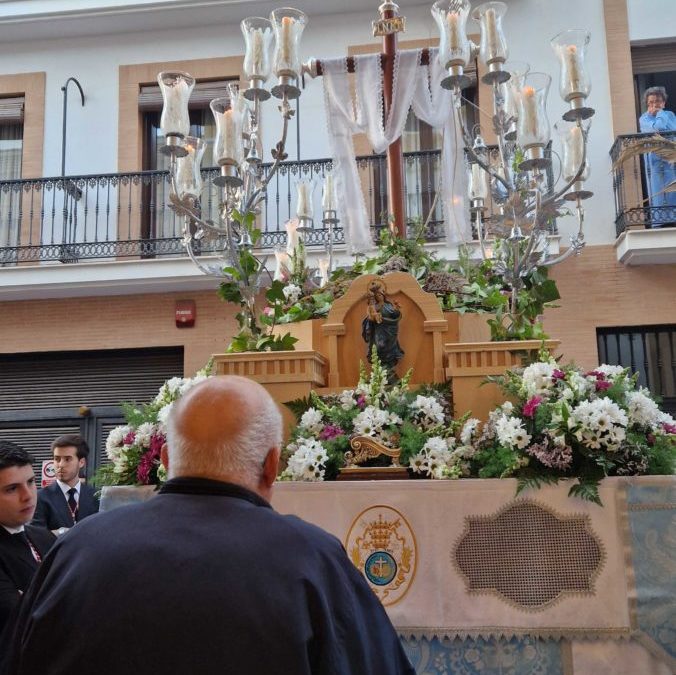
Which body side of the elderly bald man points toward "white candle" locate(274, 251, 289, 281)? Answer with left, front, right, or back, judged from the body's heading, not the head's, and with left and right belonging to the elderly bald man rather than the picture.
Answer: front

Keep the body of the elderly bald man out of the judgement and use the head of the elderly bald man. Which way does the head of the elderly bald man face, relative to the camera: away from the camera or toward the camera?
away from the camera

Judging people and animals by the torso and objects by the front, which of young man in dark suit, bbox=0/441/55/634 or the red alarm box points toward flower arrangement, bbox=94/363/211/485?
the red alarm box

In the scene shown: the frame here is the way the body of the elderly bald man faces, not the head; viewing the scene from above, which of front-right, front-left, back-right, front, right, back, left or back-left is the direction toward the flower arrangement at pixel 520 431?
front-right

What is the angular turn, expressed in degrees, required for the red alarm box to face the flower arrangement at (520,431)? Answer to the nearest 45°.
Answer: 0° — it already faces it

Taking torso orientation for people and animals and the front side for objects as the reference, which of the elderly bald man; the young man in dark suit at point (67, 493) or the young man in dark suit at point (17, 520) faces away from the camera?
the elderly bald man

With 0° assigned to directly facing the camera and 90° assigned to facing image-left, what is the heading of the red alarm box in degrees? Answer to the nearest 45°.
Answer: approximately 0°

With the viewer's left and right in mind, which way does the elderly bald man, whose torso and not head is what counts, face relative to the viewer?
facing away from the viewer

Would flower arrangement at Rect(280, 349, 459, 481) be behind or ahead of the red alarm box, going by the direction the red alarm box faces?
ahead

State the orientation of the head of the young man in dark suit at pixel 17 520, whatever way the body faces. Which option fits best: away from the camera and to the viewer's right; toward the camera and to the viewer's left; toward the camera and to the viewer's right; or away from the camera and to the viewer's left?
toward the camera and to the viewer's right
